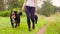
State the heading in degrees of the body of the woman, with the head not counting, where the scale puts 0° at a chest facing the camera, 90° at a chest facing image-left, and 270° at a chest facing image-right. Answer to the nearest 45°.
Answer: approximately 0°
